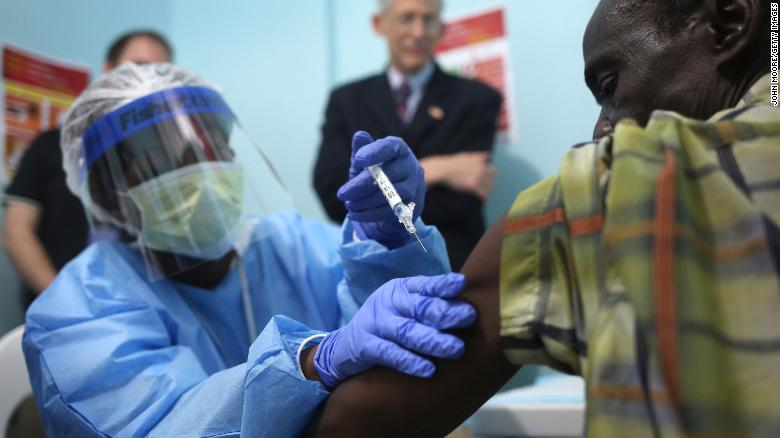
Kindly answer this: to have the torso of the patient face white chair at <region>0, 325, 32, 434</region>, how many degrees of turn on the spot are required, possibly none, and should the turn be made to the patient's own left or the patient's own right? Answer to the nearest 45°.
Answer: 0° — they already face it

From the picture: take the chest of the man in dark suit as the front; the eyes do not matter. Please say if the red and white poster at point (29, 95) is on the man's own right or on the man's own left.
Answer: on the man's own right

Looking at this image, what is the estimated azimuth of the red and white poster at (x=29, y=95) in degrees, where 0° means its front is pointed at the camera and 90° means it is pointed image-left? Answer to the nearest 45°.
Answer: approximately 315°

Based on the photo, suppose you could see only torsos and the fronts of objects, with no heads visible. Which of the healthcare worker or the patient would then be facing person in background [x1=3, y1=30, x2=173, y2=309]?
the patient

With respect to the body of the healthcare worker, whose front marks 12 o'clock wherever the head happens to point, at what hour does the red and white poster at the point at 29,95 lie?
The red and white poster is roughly at 7 o'clock from the healthcare worker.

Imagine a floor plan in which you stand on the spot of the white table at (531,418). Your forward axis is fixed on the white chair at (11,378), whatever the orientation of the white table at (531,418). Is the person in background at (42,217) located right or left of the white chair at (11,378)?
right

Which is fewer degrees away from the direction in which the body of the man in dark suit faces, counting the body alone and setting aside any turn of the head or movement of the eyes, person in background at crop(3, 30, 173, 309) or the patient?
the patient

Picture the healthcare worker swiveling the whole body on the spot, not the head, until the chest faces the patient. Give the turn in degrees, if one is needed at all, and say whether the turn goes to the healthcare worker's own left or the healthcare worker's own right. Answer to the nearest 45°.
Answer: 0° — they already face them

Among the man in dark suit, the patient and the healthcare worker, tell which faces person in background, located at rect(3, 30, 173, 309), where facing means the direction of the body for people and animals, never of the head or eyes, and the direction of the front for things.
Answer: the patient

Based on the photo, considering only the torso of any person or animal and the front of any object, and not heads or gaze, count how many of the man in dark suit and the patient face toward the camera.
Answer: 1

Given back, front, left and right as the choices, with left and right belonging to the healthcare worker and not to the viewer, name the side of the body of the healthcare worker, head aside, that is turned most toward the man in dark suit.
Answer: left

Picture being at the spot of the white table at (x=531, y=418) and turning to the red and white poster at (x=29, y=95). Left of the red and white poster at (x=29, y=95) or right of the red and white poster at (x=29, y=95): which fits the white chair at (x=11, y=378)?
left

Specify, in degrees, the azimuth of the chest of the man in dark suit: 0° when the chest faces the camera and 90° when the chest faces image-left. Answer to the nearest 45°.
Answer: approximately 0°
